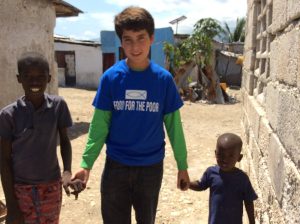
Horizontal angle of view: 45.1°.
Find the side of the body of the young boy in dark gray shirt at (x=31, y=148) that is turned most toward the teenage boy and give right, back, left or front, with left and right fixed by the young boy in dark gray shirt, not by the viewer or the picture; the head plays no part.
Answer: left

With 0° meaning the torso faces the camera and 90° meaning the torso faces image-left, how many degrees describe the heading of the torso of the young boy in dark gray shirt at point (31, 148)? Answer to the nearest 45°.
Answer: approximately 0°

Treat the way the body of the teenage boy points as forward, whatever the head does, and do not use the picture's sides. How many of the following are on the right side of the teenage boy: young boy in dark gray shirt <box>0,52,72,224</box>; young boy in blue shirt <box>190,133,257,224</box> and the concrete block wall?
1

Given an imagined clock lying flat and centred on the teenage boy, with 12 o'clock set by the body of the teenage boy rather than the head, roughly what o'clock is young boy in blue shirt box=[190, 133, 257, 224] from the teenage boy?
The young boy in blue shirt is roughly at 9 o'clock from the teenage boy.

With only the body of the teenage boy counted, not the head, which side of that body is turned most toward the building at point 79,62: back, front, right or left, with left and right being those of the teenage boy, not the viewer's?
back

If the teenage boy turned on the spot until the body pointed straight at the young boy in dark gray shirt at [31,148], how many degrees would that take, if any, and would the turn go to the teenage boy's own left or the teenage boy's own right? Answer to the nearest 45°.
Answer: approximately 90° to the teenage boy's own right

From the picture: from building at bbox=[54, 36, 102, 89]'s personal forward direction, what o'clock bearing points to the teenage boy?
The teenage boy is roughly at 12 o'clock from the building.

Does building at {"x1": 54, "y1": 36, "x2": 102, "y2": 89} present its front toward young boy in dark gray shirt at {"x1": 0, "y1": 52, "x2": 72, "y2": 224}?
yes
